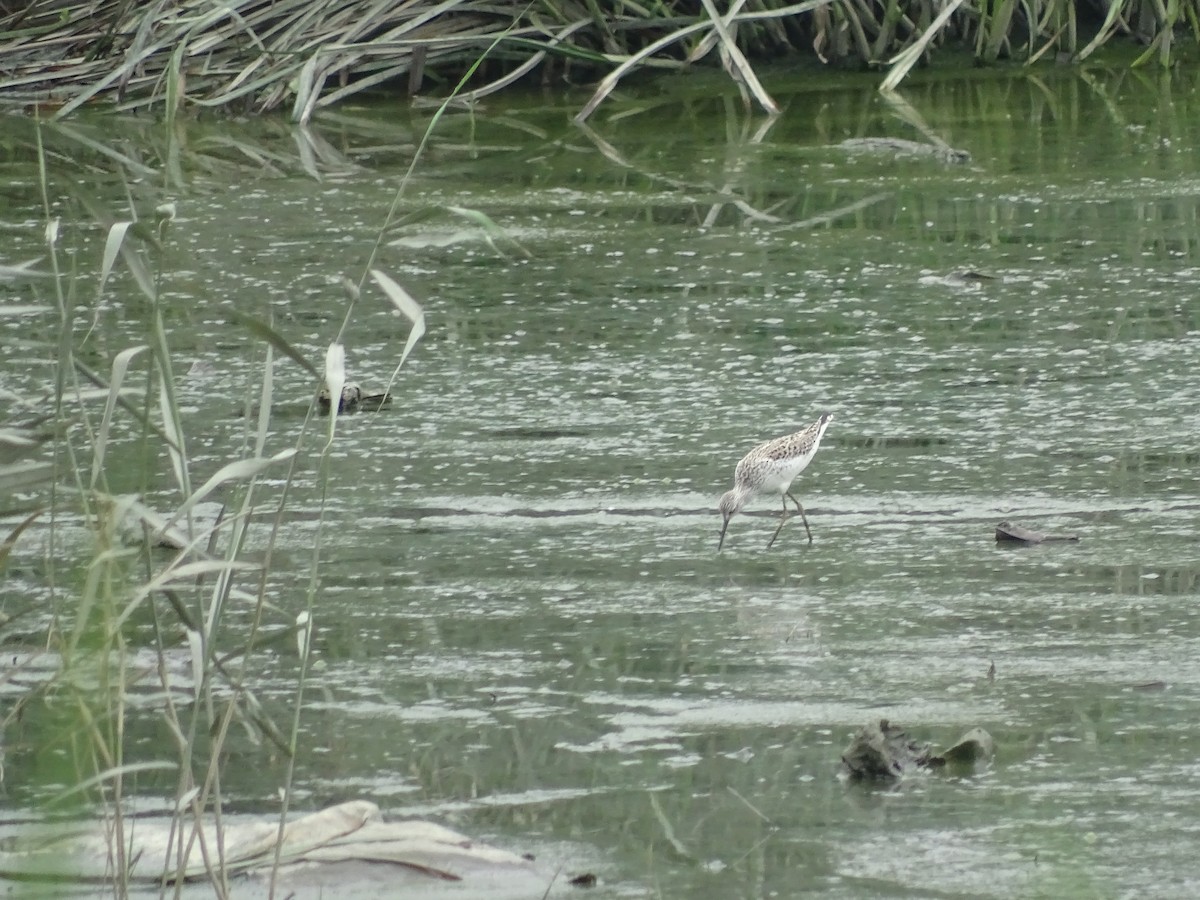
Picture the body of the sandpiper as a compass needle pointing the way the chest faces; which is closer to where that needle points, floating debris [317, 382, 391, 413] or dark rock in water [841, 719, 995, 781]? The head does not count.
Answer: the floating debris

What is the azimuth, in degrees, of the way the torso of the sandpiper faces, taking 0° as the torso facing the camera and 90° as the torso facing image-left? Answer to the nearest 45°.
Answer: approximately 90°

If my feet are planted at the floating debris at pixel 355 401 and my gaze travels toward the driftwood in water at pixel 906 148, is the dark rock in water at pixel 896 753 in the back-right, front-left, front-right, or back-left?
back-right

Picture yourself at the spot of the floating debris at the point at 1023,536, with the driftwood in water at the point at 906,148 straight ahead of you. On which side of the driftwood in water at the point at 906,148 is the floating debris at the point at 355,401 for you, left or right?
left

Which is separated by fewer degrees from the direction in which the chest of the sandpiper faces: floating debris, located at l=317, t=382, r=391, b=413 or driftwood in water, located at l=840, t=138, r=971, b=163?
the floating debris

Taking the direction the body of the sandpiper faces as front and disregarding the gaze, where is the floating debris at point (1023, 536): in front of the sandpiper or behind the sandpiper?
behind

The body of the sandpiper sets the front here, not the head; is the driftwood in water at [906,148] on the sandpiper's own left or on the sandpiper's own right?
on the sandpiper's own right

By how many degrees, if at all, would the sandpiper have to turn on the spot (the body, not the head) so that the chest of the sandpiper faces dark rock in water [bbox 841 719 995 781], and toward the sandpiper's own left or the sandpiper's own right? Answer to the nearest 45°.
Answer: approximately 90° to the sandpiper's own left
